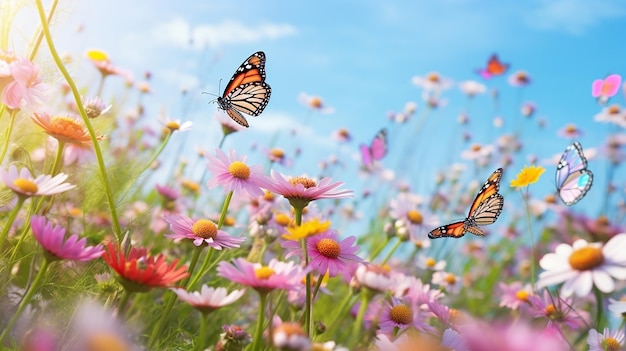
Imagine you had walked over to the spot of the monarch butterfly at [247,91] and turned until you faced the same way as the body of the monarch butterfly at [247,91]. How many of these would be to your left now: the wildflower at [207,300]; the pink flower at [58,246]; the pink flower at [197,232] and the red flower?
4

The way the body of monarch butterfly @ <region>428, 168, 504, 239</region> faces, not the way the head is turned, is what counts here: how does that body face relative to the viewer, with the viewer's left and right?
facing away from the viewer and to the left of the viewer

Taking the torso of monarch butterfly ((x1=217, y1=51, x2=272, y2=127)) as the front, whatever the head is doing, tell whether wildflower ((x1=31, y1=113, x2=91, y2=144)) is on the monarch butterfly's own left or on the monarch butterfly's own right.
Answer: on the monarch butterfly's own left

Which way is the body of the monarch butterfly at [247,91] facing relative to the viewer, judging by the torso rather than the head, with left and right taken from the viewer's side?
facing to the left of the viewer

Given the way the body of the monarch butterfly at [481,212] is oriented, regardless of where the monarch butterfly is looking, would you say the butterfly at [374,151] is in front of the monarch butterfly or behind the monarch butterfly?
in front

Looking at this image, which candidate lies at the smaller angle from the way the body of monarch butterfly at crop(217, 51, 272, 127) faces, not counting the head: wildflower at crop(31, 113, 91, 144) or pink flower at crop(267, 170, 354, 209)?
the wildflower

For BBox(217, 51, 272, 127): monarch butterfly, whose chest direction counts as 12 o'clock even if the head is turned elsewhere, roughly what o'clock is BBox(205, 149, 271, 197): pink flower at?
The pink flower is roughly at 9 o'clock from the monarch butterfly.
